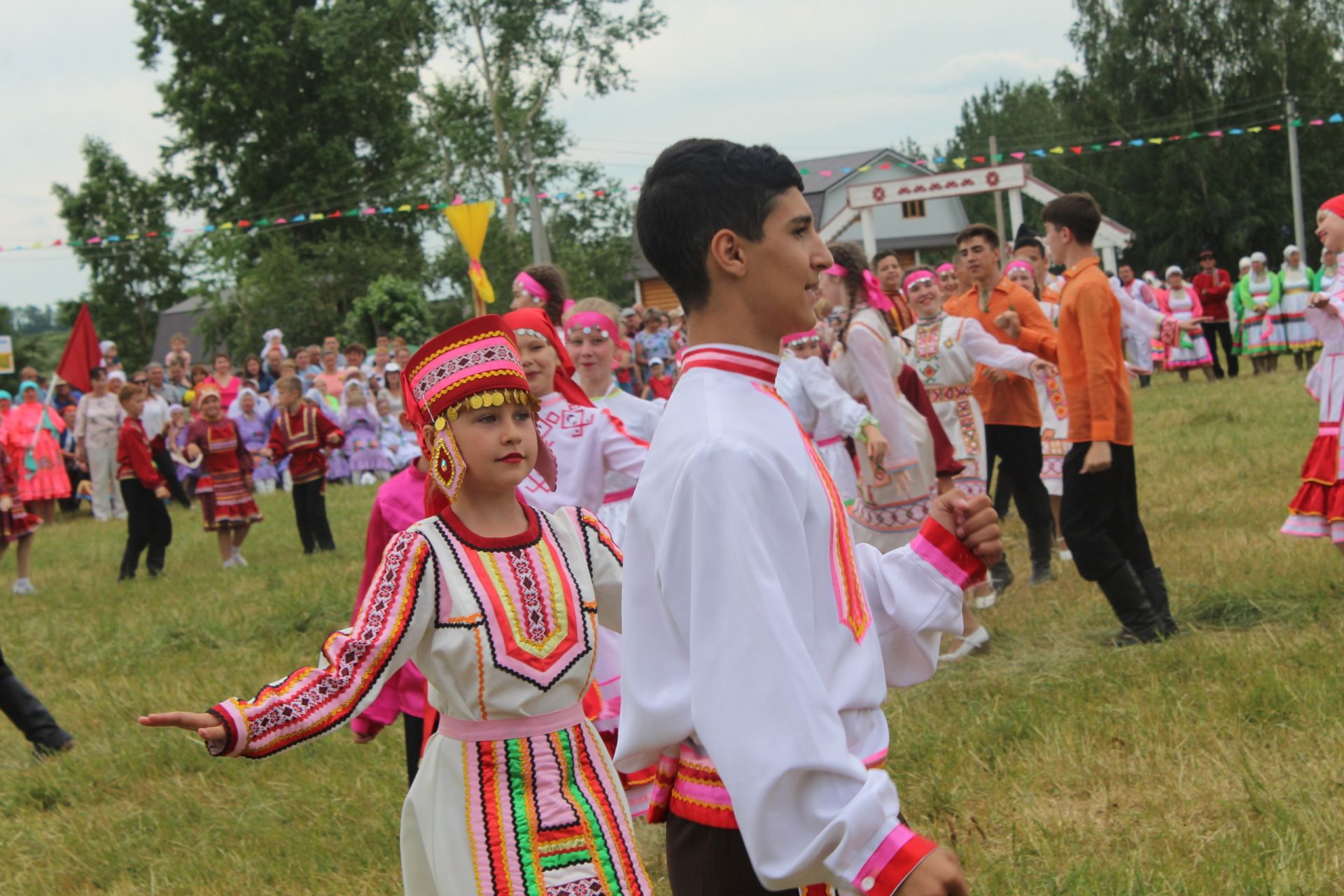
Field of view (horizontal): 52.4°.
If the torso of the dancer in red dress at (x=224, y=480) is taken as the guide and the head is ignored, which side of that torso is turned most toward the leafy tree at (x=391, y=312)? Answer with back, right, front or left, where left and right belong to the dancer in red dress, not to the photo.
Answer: back

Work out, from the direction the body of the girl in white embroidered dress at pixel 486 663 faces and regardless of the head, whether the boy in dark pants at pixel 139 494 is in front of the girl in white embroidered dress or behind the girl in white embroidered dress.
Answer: behind

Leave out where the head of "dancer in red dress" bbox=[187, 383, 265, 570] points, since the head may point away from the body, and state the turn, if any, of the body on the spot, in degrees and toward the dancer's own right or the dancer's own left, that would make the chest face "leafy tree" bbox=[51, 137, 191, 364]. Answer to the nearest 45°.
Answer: approximately 180°

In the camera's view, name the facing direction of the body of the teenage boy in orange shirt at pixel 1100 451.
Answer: to the viewer's left

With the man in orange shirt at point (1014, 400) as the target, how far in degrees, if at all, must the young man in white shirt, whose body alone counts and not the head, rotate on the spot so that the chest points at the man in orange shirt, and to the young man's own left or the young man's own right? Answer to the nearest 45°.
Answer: approximately 90° to the young man's own left

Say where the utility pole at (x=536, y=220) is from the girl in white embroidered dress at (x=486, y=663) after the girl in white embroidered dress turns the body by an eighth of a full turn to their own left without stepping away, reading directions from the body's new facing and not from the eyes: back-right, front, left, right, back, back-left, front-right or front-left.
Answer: left

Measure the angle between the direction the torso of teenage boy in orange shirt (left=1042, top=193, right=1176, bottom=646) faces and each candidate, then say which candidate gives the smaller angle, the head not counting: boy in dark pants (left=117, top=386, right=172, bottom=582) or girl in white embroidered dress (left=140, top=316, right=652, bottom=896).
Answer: the boy in dark pants

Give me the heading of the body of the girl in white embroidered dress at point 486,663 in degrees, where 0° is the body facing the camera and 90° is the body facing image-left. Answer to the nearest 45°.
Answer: approximately 315°

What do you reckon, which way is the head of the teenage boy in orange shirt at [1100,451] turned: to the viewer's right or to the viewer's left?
to the viewer's left

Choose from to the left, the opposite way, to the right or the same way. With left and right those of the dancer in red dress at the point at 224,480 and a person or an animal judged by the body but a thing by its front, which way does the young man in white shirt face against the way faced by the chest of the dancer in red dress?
to the left

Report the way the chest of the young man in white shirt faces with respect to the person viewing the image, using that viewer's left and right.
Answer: facing to the right of the viewer

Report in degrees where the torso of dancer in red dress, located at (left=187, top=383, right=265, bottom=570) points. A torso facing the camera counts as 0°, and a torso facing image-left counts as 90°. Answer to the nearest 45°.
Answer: approximately 0°

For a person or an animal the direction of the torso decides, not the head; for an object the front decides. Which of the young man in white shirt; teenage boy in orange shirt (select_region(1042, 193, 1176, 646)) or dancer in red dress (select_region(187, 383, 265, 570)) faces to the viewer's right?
the young man in white shirt

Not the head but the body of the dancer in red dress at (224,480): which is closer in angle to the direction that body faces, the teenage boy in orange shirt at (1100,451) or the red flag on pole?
the teenage boy in orange shirt

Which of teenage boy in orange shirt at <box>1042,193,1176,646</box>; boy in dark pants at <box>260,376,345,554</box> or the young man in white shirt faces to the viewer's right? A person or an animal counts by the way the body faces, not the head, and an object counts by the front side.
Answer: the young man in white shirt
